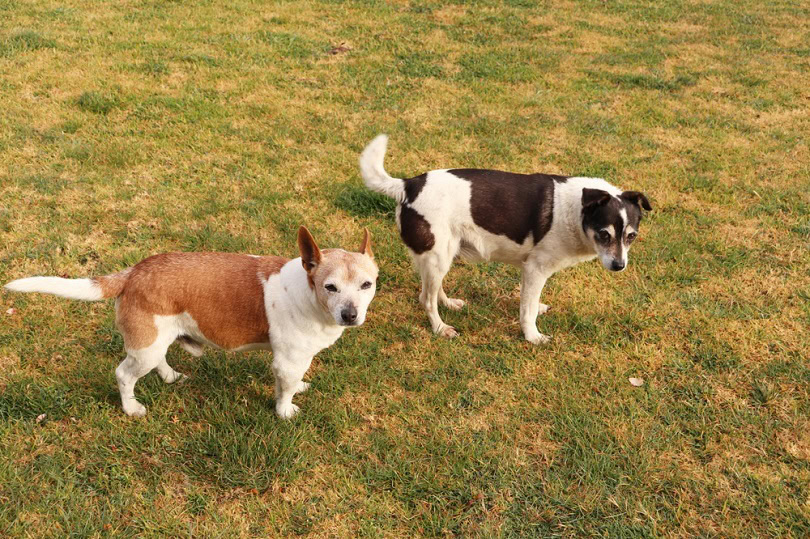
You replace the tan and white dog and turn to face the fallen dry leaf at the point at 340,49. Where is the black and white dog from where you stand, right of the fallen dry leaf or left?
right

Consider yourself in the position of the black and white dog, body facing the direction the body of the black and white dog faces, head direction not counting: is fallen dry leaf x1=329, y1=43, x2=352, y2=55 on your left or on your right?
on your left

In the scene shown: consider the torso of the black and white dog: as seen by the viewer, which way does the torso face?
to the viewer's right

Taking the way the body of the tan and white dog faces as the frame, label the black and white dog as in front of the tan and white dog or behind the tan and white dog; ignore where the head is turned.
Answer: in front

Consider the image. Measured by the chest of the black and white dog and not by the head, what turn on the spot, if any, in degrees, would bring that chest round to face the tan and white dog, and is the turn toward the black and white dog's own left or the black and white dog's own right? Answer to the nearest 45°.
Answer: approximately 135° to the black and white dog's own right

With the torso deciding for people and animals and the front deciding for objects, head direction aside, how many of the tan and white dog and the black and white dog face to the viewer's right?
2

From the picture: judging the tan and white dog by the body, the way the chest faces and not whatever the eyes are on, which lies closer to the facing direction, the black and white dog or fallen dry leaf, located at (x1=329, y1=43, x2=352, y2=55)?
the black and white dog

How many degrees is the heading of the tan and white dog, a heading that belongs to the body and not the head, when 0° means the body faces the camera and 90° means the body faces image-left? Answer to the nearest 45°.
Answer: approximately 270°

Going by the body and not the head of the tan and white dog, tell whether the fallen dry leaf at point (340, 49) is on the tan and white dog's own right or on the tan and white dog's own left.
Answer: on the tan and white dog's own left
